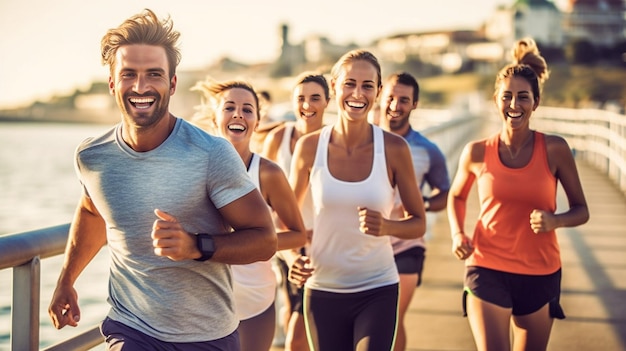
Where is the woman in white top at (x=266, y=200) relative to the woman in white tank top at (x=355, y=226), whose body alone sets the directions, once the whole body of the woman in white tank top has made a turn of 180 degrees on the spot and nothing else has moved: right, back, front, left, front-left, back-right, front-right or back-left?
left

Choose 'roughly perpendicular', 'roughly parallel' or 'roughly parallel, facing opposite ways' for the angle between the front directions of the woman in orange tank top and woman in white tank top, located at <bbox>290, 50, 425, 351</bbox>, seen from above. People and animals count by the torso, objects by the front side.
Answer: roughly parallel

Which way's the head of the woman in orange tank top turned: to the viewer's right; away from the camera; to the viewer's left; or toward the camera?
toward the camera

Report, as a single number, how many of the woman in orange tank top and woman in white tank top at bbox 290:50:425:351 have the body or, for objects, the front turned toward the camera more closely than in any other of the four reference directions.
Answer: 2

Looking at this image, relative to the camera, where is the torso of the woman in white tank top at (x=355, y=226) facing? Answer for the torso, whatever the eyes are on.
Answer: toward the camera

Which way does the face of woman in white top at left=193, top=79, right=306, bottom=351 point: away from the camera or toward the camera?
toward the camera

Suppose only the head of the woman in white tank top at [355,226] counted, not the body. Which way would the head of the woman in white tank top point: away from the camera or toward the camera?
toward the camera

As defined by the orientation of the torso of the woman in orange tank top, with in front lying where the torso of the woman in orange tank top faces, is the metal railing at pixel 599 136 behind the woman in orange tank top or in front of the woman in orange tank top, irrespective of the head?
behind

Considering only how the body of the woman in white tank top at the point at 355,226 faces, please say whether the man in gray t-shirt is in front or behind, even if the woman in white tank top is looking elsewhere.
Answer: in front

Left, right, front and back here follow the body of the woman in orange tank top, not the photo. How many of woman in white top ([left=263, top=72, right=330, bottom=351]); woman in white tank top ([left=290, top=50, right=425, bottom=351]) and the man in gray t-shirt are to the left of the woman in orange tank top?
0

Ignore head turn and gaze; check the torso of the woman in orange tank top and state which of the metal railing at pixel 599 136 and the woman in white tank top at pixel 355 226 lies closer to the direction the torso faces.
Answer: the woman in white tank top

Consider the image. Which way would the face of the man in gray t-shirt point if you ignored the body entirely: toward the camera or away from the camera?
toward the camera

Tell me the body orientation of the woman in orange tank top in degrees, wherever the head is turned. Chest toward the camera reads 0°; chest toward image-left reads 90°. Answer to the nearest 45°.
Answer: approximately 0°

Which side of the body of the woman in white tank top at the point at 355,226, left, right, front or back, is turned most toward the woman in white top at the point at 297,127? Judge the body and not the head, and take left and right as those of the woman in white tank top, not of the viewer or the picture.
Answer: back

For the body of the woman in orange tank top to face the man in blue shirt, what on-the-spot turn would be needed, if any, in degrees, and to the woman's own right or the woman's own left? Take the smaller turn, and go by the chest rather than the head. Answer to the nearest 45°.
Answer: approximately 135° to the woman's own right

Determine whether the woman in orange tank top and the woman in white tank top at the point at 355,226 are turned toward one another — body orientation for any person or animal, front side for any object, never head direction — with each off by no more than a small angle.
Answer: no

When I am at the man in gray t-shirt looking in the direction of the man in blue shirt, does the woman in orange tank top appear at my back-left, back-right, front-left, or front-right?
front-right

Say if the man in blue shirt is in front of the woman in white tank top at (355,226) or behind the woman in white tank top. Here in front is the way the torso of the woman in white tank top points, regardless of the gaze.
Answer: behind

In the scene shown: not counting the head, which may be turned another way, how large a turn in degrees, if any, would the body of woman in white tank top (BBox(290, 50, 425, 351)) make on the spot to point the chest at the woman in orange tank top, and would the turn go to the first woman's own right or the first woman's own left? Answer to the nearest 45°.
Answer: approximately 90° to the first woman's own left
